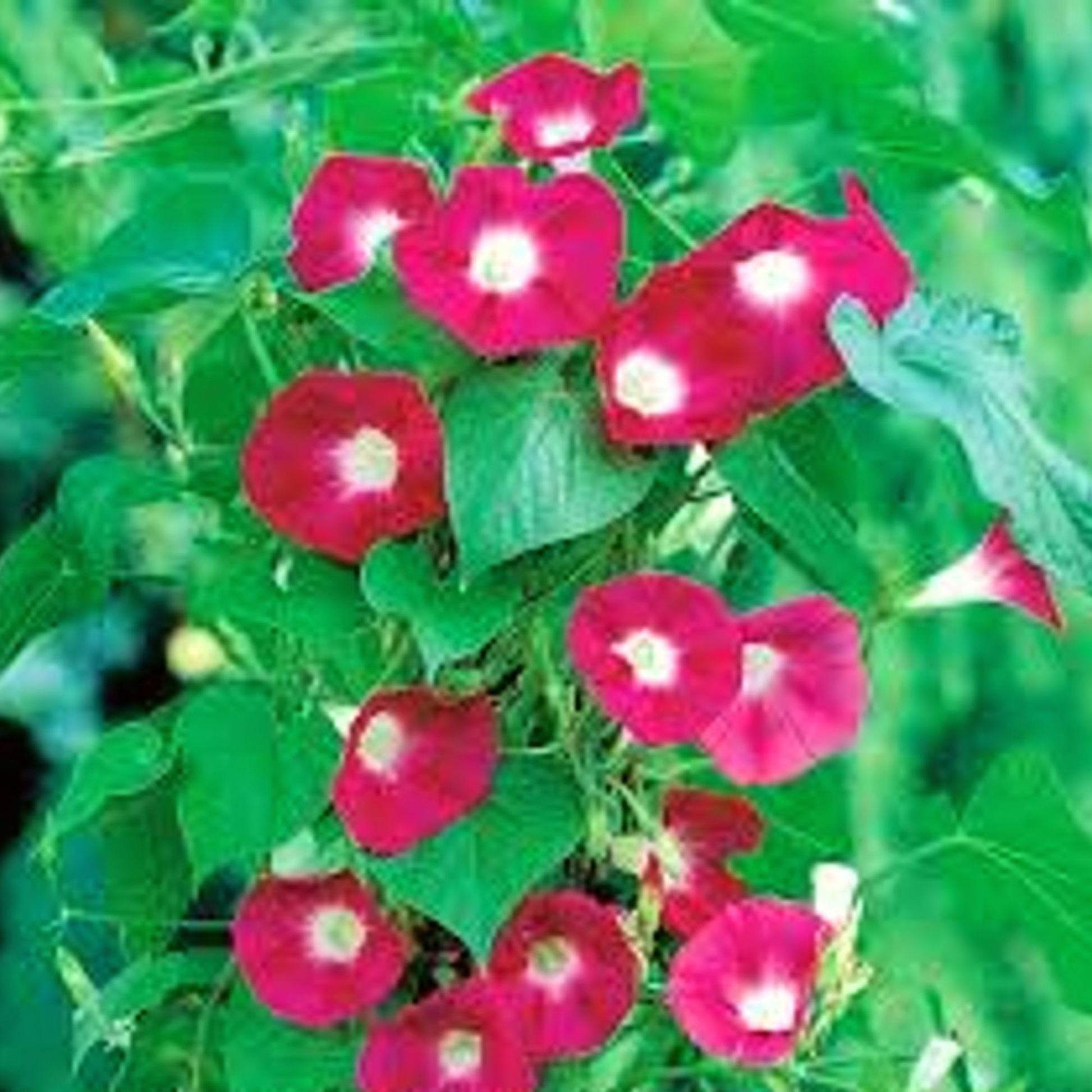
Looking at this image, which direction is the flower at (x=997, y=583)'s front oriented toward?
to the viewer's right

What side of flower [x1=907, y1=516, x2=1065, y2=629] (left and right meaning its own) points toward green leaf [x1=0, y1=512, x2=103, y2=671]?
back

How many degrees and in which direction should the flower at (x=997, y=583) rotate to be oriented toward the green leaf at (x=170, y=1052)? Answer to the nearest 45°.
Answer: approximately 180°

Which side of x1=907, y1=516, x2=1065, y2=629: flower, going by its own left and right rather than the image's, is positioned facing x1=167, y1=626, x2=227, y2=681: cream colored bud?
back
